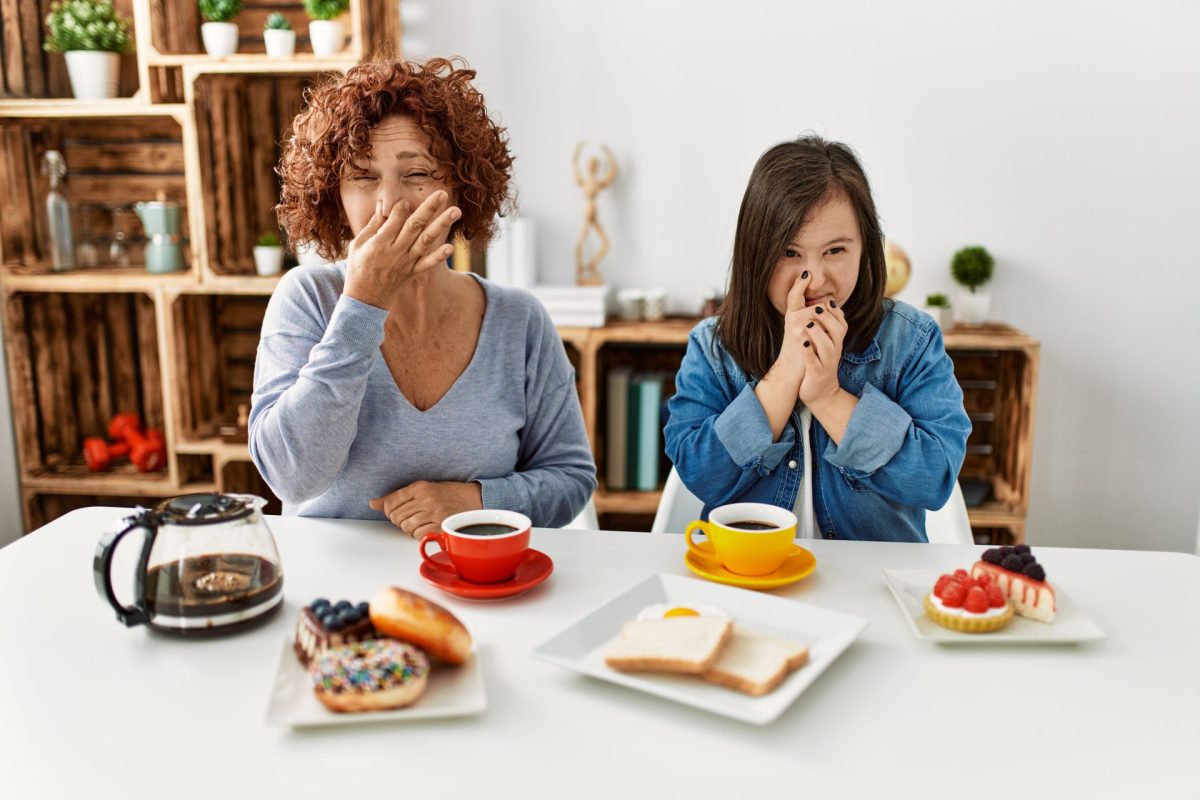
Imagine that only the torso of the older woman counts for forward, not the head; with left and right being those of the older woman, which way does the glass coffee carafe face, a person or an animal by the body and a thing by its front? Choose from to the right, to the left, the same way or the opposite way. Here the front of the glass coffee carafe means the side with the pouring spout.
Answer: to the left

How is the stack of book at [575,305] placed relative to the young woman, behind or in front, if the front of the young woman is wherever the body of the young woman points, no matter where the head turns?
behind

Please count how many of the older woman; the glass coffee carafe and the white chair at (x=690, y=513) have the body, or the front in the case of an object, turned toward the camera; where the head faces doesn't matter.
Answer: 2

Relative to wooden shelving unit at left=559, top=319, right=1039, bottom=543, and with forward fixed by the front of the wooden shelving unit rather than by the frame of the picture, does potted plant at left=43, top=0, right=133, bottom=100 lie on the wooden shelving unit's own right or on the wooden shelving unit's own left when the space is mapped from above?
on the wooden shelving unit's own right

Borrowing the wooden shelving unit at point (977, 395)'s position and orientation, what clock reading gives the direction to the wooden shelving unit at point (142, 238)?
the wooden shelving unit at point (142, 238) is roughly at 3 o'clock from the wooden shelving unit at point (977, 395).

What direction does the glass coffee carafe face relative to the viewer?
to the viewer's right

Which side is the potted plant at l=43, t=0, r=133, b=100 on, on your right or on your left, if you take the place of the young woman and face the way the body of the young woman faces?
on your right
